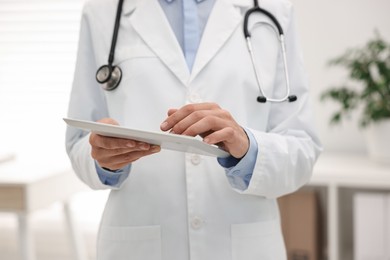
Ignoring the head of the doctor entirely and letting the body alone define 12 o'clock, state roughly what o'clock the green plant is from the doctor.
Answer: The green plant is roughly at 7 o'clock from the doctor.

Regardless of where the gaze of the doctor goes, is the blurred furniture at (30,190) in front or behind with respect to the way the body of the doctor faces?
behind

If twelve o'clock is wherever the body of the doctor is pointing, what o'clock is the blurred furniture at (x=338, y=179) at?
The blurred furniture is roughly at 7 o'clock from the doctor.

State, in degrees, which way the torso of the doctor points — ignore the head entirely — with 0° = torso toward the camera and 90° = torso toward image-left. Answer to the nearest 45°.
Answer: approximately 0°
